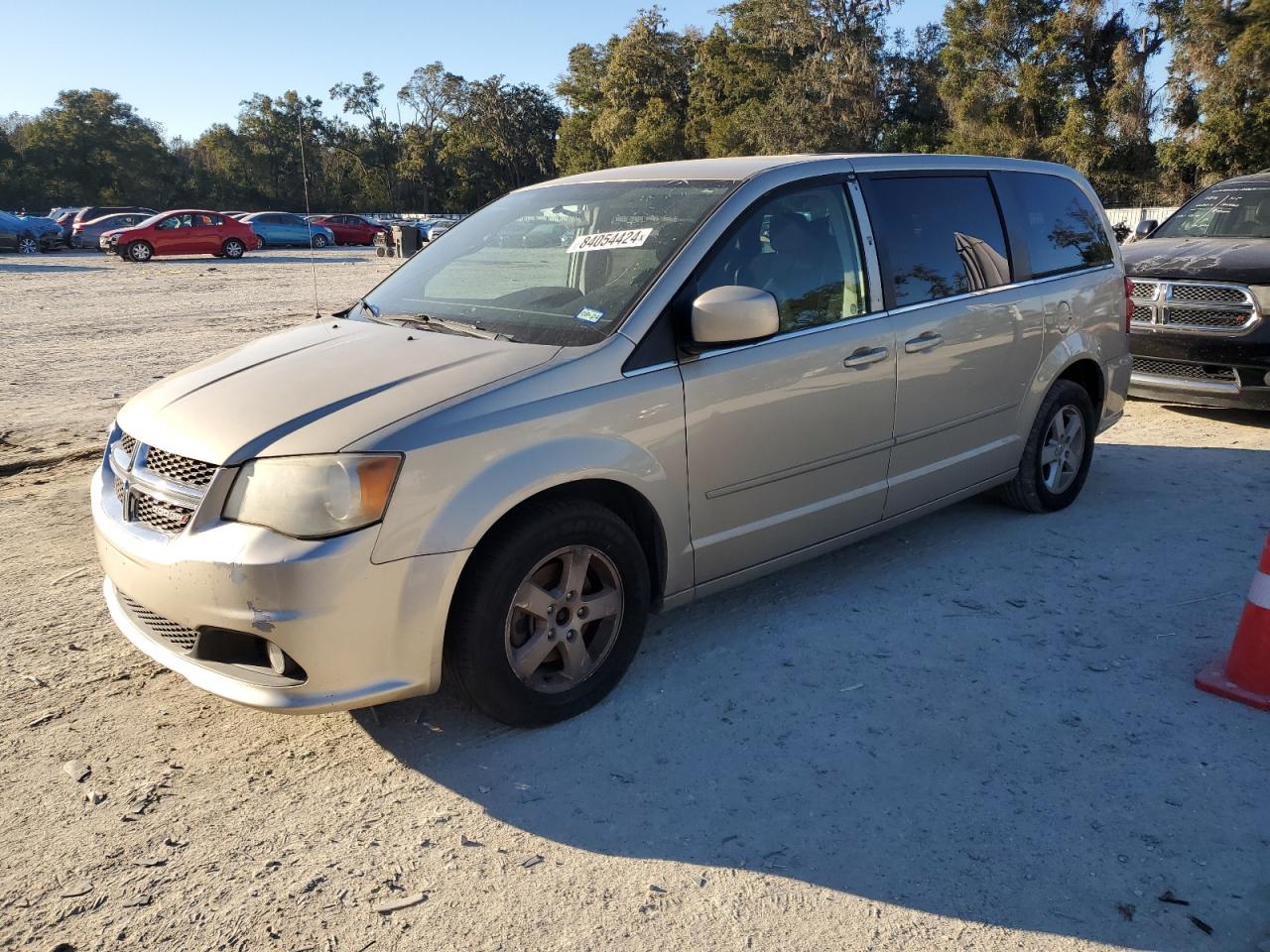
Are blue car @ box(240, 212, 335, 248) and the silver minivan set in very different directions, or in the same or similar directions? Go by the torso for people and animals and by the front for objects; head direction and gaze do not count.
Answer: very different directions

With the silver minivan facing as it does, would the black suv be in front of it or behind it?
behind

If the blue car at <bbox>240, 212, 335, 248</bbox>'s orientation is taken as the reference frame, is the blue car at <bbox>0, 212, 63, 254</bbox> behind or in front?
behind

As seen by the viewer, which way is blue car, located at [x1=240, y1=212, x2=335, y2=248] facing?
to the viewer's right

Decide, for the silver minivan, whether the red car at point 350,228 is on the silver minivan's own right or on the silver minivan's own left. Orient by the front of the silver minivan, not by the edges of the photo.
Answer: on the silver minivan's own right

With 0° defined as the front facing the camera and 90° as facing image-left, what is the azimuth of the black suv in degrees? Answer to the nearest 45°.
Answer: approximately 45°

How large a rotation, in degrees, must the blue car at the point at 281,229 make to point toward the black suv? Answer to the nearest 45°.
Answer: approximately 90° to its right

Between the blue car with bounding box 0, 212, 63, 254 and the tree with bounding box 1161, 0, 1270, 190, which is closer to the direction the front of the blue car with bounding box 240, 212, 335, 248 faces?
the tree

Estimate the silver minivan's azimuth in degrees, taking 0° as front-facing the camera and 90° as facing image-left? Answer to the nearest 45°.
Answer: approximately 45°

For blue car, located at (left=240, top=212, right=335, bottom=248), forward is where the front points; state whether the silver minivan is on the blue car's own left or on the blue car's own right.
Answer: on the blue car's own right
